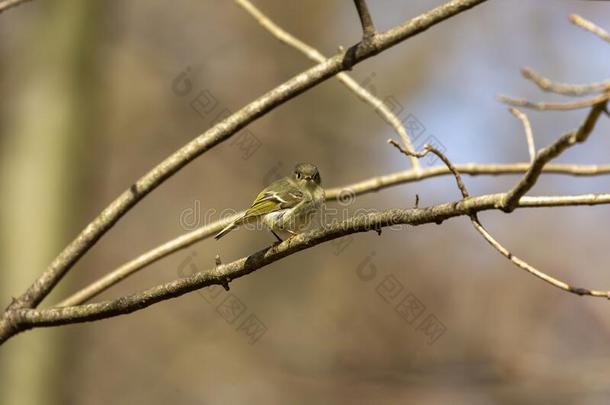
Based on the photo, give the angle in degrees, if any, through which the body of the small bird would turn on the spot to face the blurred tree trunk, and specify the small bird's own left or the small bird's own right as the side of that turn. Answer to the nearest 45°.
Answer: approximately 180°

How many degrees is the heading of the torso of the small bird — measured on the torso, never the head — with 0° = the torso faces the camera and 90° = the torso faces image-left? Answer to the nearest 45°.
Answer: approximately 315°
